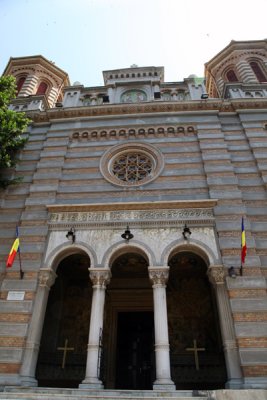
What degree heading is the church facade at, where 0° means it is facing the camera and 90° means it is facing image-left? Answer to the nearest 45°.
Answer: approximately 0°
